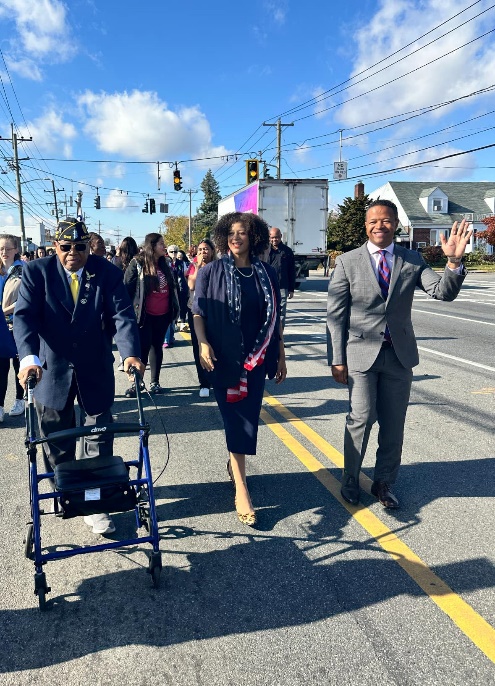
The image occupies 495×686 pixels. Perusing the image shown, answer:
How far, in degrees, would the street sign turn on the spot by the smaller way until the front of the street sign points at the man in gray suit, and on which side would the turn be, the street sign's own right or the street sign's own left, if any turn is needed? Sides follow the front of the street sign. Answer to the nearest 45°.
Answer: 0° — it already faces them

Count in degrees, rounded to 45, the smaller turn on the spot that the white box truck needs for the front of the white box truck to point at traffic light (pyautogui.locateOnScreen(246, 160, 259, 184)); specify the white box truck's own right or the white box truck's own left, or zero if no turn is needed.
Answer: approximately 45° to the white box truck's own left

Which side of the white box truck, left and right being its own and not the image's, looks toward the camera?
back

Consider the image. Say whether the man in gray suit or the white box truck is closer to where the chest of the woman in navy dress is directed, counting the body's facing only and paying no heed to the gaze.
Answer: the man in gray suit

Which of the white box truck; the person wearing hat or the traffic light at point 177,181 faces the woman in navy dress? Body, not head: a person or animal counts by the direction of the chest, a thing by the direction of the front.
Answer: the traffic light

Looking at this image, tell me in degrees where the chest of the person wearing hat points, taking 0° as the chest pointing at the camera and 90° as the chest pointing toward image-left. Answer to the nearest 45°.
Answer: approximately 0°

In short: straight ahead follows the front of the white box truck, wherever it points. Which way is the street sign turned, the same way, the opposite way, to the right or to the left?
the opposite way

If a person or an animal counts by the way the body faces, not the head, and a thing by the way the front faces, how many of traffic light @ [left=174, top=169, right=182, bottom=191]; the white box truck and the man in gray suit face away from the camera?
1

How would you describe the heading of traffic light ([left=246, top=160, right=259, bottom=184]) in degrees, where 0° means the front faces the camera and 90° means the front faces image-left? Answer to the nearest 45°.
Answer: approximately 0°

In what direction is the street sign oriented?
toward the camera

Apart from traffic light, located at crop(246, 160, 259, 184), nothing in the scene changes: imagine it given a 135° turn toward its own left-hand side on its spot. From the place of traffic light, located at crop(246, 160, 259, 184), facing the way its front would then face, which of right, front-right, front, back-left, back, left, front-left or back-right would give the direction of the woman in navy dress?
back-right

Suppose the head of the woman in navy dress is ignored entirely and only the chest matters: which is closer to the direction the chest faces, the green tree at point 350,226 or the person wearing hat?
the person wearing hat

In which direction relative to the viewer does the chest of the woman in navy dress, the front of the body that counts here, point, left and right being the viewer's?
facing the viewer

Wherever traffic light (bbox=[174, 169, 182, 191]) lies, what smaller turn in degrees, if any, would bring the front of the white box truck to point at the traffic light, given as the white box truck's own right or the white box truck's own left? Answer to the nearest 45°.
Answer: approximately 45° to the white box truck's own left
